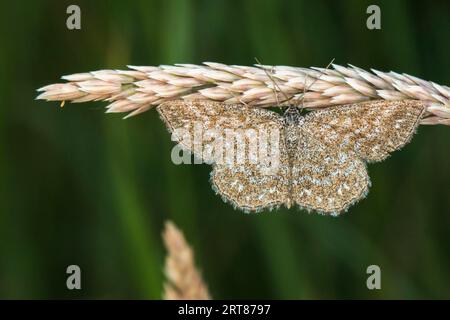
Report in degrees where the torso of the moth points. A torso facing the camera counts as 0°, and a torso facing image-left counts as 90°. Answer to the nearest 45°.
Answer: approximately 180°
